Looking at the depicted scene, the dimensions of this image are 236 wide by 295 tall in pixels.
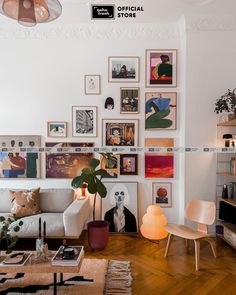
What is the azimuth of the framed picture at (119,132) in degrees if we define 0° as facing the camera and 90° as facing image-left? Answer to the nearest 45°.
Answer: approximately 0°

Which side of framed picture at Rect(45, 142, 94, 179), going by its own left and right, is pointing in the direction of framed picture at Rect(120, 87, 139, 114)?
left

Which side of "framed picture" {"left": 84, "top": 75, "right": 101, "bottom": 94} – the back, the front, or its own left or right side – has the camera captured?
front

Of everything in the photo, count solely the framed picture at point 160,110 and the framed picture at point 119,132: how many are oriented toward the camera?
2

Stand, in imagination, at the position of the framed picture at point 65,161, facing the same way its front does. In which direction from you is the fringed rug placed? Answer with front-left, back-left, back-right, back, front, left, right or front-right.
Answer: front

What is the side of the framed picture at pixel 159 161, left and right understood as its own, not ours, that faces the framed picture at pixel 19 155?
right

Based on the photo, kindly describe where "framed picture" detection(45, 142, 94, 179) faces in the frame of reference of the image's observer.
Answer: facing the viewer

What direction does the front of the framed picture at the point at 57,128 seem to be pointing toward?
toward the camera

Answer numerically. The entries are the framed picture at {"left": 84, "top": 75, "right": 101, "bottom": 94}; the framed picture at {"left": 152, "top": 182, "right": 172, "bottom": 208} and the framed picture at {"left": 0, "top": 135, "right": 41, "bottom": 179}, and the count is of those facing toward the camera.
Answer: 3

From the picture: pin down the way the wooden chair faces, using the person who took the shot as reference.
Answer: facing the viewer and to the left of the viewer

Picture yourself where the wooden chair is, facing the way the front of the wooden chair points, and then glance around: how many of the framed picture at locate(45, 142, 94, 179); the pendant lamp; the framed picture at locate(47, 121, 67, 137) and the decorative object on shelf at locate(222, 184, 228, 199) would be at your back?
1

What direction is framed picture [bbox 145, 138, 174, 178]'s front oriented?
toward the camera
